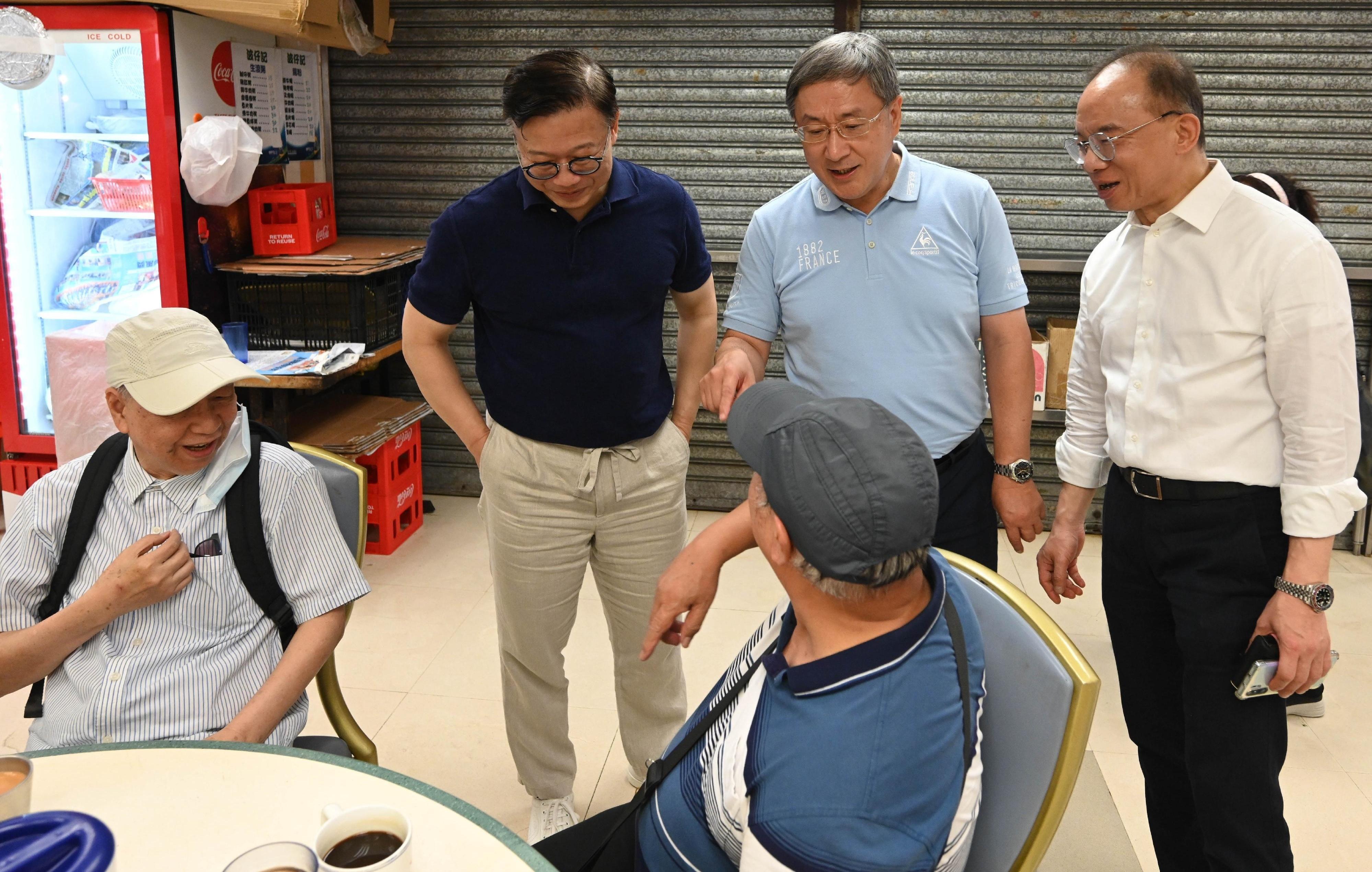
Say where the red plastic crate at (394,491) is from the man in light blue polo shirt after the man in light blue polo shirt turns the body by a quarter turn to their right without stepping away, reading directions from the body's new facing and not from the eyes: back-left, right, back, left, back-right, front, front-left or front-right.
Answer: front-right

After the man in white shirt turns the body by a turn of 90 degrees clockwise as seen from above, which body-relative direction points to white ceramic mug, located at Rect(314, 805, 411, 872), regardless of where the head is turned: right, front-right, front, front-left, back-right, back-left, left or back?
left

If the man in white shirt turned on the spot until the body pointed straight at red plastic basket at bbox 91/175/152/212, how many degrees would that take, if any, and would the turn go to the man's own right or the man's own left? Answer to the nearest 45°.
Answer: approximately 45° to the man's own right

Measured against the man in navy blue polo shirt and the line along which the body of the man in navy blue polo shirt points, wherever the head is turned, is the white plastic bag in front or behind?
behind

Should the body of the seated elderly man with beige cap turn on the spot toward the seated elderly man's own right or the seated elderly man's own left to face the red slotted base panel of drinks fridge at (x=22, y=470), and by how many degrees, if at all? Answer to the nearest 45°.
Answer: approximately 180°

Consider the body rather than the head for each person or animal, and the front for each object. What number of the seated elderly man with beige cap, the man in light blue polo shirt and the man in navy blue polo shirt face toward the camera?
3

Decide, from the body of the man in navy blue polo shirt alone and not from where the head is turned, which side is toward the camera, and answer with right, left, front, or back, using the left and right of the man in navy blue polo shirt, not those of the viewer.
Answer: front

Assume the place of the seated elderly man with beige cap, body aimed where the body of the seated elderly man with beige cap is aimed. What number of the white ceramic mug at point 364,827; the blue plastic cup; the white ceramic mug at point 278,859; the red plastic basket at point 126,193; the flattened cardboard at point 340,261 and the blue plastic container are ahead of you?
3

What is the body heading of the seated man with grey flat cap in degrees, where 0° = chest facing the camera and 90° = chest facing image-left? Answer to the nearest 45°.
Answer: approximately 90°

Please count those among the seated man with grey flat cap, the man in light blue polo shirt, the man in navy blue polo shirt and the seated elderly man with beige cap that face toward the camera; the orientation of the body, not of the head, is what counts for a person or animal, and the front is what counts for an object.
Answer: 3

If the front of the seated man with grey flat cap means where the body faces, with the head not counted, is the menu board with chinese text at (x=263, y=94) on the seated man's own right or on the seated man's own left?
on the seated man's own right

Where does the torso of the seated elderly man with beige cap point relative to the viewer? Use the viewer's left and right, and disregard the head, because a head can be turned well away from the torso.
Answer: facing the viewer

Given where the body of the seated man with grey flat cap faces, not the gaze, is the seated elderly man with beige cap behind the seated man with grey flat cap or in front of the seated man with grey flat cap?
in front

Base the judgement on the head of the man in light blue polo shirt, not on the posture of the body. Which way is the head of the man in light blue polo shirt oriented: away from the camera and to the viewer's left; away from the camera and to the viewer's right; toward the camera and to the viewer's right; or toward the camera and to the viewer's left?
toward the camera and to the viewer's left

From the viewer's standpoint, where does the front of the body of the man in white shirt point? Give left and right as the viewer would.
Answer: facing the viewer and to the left of the viewer
